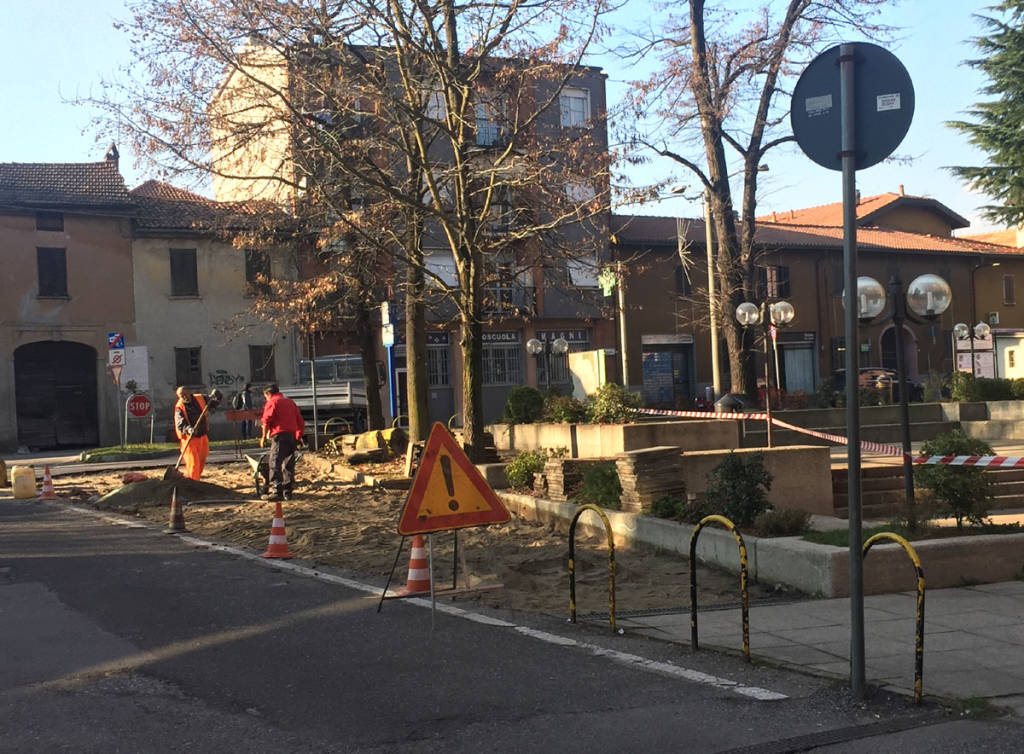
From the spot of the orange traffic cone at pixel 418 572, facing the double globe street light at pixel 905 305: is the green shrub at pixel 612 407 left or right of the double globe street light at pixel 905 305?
left

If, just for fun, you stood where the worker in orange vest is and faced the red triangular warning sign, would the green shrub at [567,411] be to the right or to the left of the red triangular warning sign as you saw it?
left

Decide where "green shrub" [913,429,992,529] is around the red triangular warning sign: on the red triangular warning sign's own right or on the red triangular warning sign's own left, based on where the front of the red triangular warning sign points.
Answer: on the red triangular warning sign's own left

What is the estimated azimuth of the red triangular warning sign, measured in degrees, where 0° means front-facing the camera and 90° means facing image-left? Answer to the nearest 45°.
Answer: approximately 0°

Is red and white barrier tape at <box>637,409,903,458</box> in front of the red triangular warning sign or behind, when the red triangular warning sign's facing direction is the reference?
behind

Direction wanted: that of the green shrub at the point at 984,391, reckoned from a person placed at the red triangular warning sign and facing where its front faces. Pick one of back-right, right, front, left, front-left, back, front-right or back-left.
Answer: back-left

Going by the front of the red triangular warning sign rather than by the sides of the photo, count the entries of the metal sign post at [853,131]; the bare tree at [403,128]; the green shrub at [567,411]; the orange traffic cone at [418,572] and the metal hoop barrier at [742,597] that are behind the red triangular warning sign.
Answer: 3

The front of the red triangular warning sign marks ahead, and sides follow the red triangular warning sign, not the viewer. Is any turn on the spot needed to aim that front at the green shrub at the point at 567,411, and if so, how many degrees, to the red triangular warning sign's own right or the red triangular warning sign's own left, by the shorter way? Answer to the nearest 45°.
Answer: approximately 180°

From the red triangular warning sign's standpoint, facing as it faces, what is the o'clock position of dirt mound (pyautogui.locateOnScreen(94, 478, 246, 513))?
The dirt mound is roughly at 5 o'clock from the red triangular warning sign.

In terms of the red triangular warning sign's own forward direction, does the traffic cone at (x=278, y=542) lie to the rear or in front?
to the rear

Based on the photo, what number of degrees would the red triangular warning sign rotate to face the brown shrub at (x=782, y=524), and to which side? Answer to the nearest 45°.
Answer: approximately 135° to its left

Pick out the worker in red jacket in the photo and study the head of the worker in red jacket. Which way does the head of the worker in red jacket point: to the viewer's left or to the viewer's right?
to the viewer's left

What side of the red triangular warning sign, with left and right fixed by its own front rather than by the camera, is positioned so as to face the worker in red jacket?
back

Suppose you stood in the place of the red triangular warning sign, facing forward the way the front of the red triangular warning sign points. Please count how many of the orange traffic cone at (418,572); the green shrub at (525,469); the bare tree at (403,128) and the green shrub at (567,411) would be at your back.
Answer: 4

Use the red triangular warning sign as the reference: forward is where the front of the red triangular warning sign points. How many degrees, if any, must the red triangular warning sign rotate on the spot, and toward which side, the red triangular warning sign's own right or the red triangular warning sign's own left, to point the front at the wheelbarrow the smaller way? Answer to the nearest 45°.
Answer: approximately 180°

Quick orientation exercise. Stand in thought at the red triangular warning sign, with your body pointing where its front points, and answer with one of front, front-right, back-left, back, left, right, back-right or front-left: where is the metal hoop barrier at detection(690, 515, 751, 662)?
front-left
